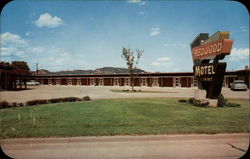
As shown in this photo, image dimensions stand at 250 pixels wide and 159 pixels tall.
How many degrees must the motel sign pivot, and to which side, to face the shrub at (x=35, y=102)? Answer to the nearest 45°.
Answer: approximately 45° to its right
